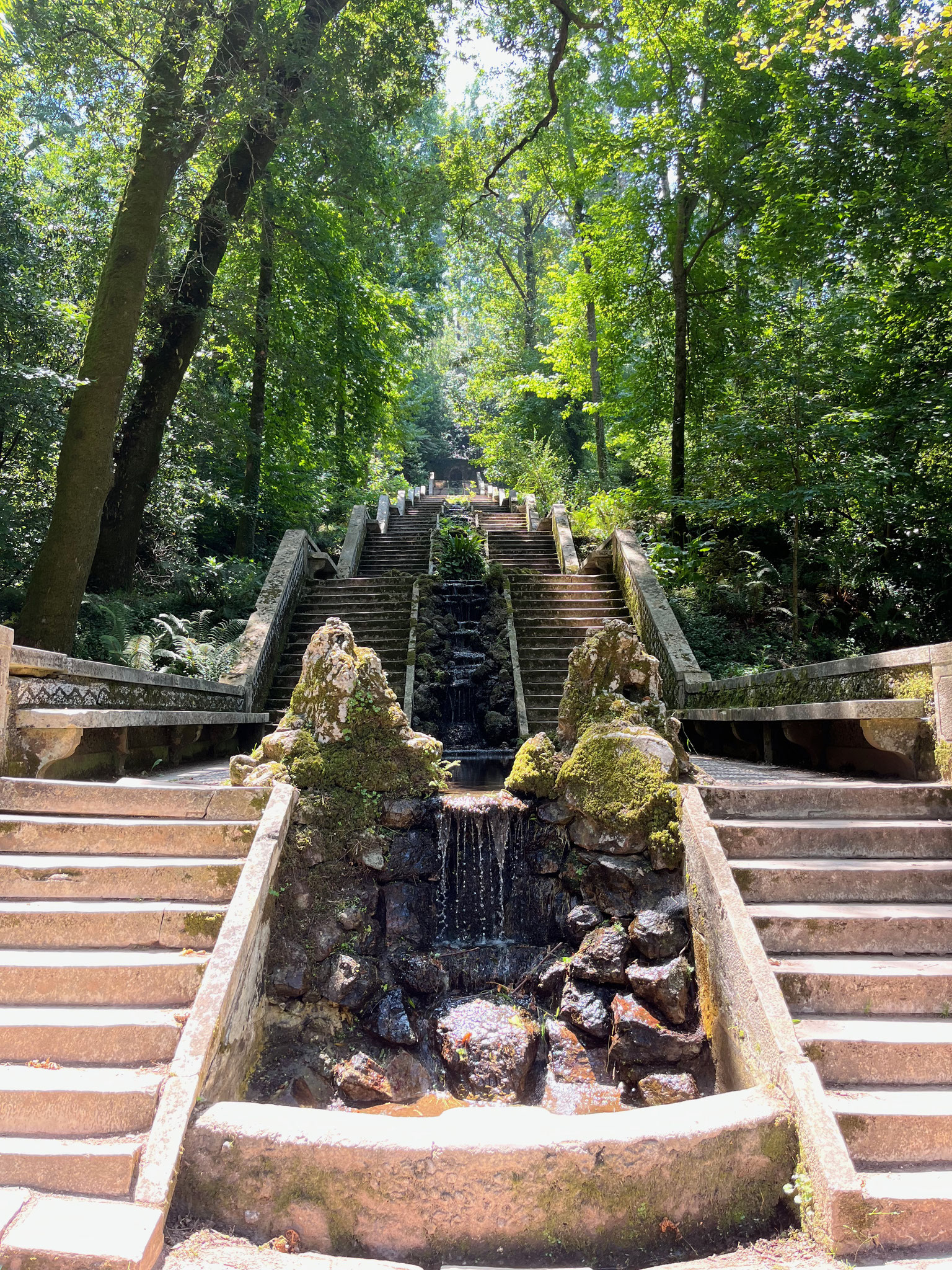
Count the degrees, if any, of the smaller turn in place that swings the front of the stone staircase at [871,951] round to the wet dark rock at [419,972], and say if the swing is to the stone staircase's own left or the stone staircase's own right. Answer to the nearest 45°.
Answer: approximately 90° to the stone staircase's own right

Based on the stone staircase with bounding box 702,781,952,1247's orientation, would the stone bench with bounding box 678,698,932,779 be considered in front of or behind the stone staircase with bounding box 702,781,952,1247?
behind
